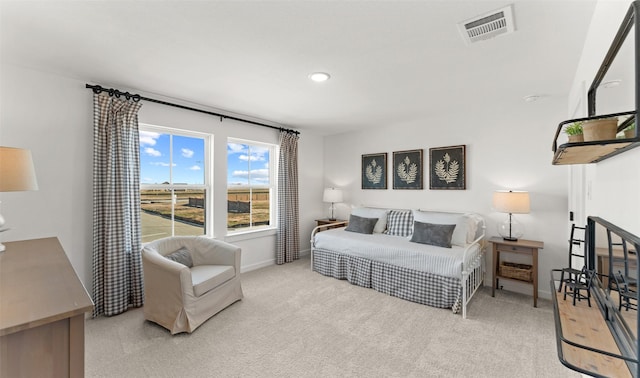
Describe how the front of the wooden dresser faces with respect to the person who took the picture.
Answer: facing to the right of the viewer

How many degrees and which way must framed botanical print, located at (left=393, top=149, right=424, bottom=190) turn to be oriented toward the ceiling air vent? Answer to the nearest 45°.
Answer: approximately 45° to its left

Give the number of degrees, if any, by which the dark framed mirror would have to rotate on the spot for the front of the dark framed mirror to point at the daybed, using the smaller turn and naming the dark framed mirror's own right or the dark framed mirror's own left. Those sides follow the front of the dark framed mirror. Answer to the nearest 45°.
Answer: approximately 45° to the dark framed mirror's own right

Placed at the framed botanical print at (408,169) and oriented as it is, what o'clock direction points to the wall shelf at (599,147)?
The wall shelf is roughly at 10 o'clock from the framed botanical print.

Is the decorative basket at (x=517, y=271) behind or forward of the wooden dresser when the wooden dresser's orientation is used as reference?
forward

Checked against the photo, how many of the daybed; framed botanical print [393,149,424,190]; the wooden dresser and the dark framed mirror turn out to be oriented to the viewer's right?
1

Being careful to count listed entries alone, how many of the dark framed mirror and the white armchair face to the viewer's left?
1

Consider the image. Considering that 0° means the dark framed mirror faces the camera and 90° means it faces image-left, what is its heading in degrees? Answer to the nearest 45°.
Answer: approximately 90°

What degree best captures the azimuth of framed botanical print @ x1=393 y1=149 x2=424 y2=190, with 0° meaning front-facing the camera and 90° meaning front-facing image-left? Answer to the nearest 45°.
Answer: approximately 45°

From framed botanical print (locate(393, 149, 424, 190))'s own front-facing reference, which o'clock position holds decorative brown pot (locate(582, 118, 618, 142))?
The decorative brown pot is roughly at 10 o'clock from the framed botanical print.

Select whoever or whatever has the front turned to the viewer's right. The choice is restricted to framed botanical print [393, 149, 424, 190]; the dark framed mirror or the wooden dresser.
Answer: the wooden dresser

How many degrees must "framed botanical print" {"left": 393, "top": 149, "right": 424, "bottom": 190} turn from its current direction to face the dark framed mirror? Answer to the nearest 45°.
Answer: approximately 45° to its left

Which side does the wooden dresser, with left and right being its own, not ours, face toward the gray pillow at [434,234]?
front

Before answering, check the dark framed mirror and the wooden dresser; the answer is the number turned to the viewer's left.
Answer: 1
